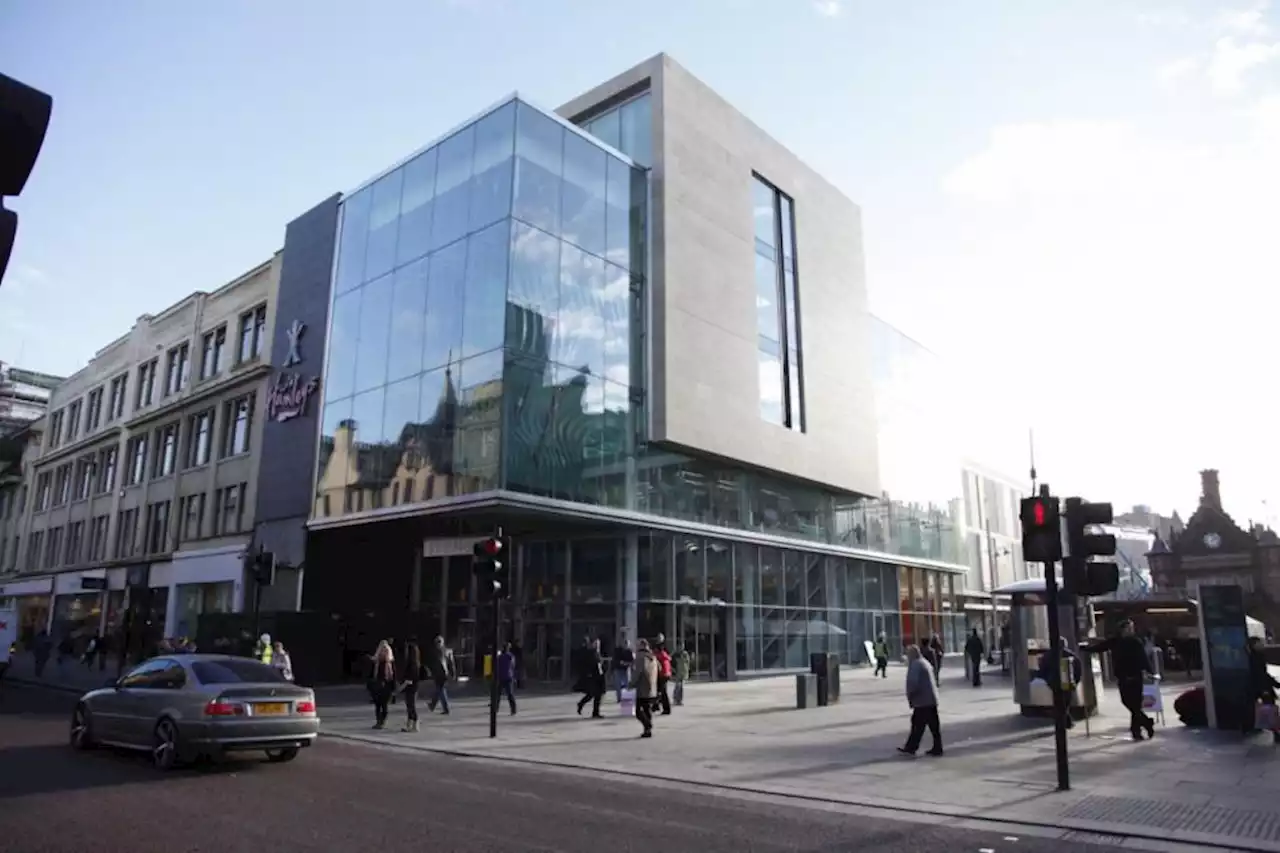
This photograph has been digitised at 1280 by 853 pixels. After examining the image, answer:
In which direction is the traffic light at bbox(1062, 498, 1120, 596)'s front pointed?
to the viewer's right

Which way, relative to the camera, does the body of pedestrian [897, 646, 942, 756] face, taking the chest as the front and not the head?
to the viewer's left

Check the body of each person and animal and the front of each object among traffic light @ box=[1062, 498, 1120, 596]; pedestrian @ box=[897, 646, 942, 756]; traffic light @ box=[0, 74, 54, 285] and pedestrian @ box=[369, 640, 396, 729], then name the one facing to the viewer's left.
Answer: pedestrian @ box=[897, 646, 942, 756]

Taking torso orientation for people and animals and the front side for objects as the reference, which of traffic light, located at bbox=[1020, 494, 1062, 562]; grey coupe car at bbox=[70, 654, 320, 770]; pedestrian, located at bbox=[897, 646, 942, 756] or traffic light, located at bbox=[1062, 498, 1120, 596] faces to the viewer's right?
traffic light, located at bbox=[1062, 498, 1120, 596]

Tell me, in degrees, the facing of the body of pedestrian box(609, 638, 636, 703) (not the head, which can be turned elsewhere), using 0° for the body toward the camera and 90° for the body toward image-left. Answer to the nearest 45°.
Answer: approximately 45°

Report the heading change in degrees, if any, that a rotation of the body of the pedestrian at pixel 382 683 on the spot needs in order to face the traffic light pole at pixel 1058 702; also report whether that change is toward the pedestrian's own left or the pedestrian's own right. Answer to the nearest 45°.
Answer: approximately 45° to the pedestrian's own left

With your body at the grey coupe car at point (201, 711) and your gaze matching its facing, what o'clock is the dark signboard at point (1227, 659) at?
The dark signboard is roughly at 5 o'clock from the grey coupe car.

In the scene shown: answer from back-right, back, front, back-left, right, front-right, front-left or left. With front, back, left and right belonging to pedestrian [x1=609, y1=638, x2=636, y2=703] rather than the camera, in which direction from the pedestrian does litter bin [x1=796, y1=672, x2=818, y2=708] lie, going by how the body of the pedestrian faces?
back-left

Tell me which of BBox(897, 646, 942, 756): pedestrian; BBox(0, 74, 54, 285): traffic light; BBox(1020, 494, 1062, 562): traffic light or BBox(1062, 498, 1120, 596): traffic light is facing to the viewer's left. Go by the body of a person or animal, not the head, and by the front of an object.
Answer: the pedestrian

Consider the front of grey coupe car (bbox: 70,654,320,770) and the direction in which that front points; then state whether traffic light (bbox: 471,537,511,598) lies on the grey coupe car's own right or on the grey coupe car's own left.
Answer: on the grey coupe car's own right

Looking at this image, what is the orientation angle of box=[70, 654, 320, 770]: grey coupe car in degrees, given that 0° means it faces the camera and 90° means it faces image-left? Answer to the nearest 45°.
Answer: approximately 135°

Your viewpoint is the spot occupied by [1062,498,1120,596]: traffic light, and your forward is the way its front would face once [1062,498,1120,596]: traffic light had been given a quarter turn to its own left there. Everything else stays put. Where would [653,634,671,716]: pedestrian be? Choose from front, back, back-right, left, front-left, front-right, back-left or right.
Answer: front-left

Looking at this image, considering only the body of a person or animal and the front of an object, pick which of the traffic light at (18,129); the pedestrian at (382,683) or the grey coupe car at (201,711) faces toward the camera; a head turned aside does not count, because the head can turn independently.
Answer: the pedestrian

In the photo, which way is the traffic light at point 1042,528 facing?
toward the camera
